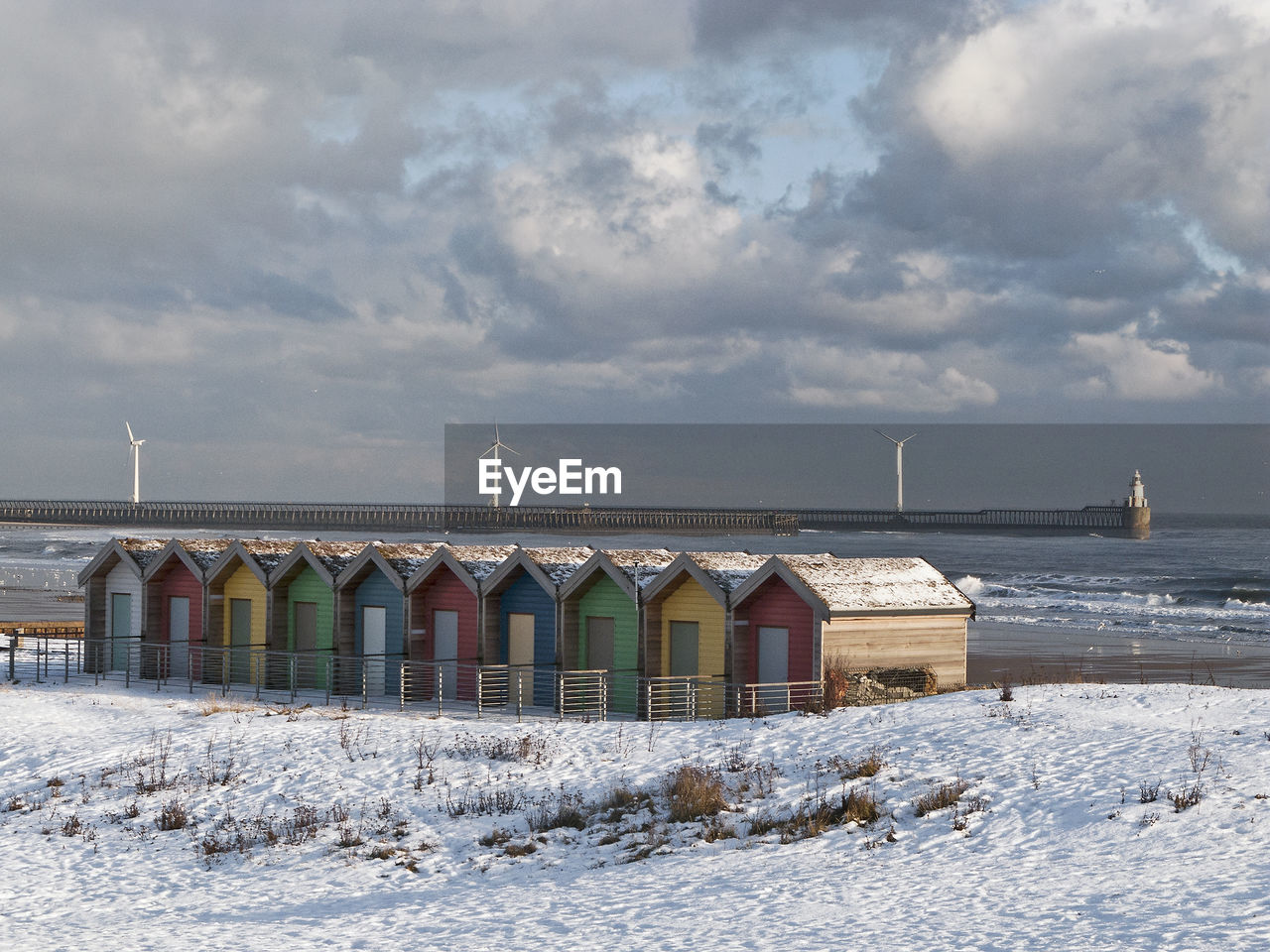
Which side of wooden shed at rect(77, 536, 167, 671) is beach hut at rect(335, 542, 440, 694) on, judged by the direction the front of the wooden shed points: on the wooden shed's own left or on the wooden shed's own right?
on the wooden shed's own left

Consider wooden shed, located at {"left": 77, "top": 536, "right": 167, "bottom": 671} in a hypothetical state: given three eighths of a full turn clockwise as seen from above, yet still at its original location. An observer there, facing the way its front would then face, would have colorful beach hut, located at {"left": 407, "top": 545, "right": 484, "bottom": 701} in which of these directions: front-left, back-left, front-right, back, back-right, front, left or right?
back-right

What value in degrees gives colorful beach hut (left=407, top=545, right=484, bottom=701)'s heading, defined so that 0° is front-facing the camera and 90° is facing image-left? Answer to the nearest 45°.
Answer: approximately 45°

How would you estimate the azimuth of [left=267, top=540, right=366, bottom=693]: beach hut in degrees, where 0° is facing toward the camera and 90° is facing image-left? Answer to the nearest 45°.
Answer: approximately 45°

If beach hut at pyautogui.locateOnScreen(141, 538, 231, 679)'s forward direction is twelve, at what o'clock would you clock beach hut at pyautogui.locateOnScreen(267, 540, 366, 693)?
beach hut at pyautogui.locateOnScreen(267, 540, 366, 693) is roughly at 9 o'clock from beach hut at pyautogui.locateOnScreen(141, 538, 231, 679).

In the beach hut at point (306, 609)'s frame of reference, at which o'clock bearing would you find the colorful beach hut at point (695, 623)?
The colorful beach hut is roughly at 9 o'clock from the beach hut.

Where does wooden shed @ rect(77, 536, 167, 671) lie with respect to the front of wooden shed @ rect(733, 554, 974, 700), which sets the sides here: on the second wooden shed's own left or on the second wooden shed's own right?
on the second wooden shed's own right

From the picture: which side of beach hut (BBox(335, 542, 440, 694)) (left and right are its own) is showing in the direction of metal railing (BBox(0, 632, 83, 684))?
right

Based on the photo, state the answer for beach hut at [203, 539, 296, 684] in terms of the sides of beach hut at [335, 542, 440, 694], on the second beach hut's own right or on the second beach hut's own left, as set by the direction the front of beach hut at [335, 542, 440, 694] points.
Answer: on the second beach hut's own right

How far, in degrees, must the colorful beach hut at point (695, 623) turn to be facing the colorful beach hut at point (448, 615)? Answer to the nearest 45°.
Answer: approximately 90° to its right

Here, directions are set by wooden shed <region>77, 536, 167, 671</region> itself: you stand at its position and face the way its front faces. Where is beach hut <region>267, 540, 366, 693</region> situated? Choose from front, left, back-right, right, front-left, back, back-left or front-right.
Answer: left

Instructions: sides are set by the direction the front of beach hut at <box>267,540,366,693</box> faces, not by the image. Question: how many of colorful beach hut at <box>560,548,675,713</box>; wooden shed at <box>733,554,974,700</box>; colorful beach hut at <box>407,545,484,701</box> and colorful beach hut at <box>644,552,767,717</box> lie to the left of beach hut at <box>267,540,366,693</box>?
4

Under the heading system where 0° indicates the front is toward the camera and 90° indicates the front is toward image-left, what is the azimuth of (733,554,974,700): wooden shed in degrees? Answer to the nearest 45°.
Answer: approximately 45°
